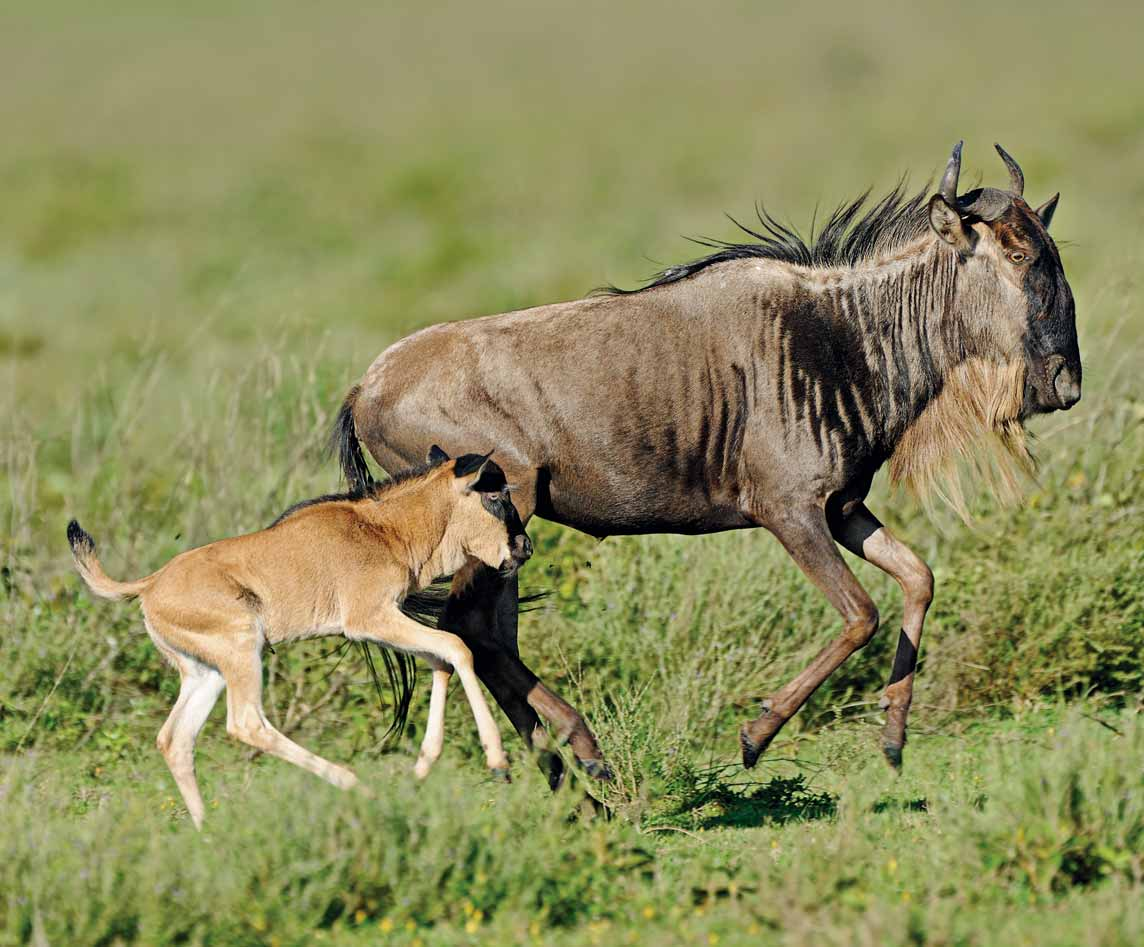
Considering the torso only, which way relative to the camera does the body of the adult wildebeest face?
to the viewer's right

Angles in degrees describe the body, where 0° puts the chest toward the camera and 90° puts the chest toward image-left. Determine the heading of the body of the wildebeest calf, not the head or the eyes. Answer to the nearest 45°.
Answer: approximately 270°

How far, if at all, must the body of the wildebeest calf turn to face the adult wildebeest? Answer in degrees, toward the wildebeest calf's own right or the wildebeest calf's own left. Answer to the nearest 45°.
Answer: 0° — it already faces it

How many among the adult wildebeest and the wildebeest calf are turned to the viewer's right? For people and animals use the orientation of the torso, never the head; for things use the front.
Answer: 2
